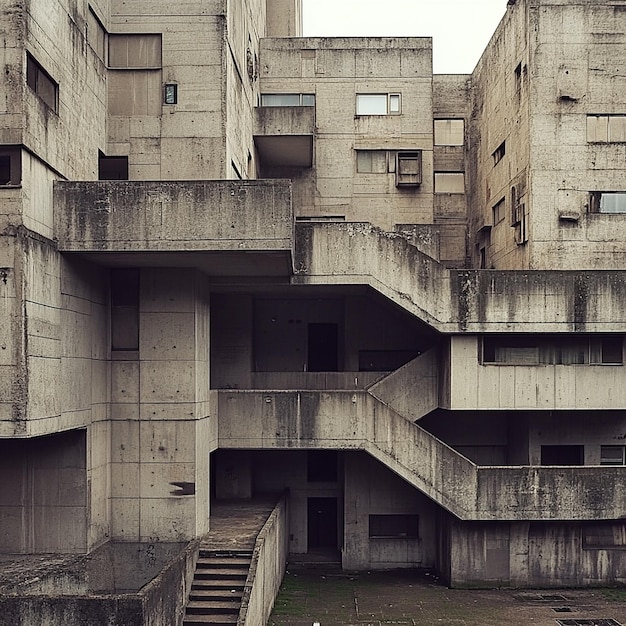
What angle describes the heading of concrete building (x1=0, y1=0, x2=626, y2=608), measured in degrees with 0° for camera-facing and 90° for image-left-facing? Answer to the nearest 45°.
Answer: approximately 0°
